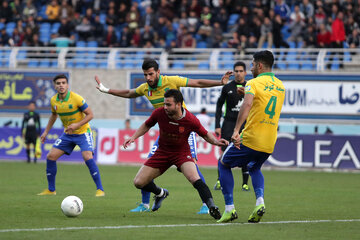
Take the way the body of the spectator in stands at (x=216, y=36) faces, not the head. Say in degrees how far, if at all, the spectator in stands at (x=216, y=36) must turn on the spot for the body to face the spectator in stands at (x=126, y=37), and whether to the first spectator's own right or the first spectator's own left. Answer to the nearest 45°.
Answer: approximately 90° to the first spectator's own right

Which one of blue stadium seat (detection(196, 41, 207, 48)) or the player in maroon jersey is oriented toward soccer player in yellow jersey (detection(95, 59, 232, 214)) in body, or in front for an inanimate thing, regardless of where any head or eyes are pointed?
the blue stadium seat

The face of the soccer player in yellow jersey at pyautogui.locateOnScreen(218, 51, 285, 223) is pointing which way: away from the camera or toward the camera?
away from the camera

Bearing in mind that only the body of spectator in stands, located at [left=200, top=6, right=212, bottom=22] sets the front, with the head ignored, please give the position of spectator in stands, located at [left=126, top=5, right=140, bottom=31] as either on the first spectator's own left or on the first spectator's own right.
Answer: on the first spectator's own right

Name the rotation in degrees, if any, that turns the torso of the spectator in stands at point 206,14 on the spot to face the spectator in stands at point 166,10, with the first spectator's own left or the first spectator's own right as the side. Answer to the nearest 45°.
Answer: approximately 135° to the first spectator's own right

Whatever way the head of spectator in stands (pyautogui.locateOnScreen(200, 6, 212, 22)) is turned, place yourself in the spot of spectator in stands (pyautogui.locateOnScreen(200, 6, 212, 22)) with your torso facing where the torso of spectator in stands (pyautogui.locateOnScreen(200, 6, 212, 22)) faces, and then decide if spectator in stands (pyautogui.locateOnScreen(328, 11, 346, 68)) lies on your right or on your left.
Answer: on your left
